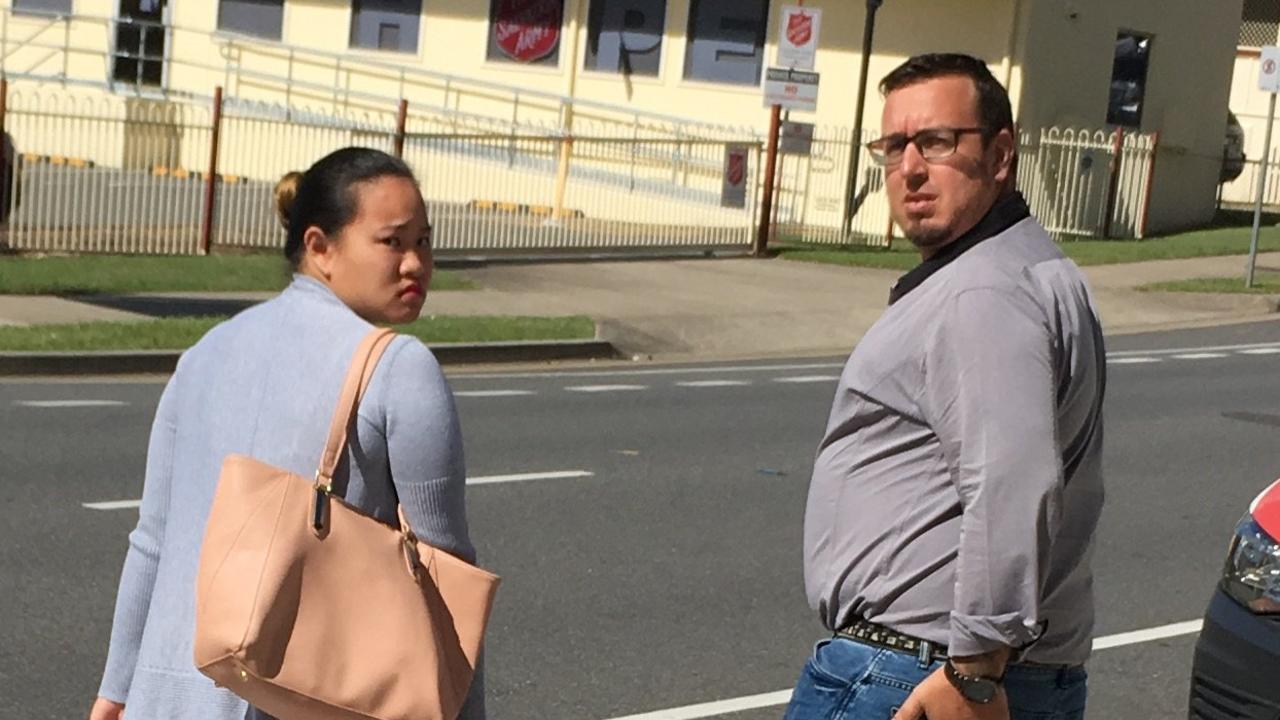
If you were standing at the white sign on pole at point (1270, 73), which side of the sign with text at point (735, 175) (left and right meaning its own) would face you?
left

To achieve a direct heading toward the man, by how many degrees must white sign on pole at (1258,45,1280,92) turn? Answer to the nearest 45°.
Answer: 0° — it already faces them

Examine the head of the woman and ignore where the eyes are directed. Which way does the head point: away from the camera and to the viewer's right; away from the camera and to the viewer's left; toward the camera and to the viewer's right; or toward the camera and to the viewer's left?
toward the camera and to the viewer's right

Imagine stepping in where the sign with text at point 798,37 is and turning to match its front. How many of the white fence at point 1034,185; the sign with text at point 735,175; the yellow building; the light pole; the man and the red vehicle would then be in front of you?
2

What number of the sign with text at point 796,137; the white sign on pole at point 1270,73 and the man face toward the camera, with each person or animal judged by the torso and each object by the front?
2

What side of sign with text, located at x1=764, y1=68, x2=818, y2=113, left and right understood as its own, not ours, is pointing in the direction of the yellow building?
back

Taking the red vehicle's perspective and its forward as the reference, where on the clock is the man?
The man is roughly at 11 o'clock from the red vehicle.

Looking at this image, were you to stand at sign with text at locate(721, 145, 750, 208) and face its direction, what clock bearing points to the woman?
The woman is roughly at 12 o'clock from the sign with text.

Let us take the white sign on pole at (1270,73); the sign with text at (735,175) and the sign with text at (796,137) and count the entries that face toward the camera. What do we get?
3

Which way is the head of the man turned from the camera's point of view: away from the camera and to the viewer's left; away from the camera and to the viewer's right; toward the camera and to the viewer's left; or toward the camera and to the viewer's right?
toward the camera and to the viewer's left

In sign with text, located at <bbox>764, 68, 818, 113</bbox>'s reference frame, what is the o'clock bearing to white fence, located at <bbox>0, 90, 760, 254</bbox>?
The white fence is roughly at 3 o'clock from the sign with text.

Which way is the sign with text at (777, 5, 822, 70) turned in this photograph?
toward the camera

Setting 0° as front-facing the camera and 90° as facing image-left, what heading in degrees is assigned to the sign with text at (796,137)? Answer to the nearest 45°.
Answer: approximately 0°
